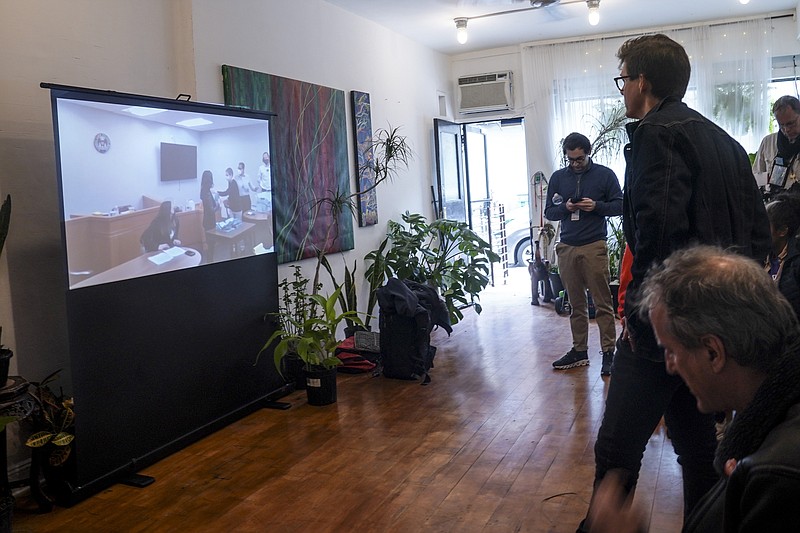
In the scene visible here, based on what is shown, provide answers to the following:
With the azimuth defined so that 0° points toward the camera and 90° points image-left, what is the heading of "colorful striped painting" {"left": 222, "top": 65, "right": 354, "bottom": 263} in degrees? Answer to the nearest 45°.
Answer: approximately 315°

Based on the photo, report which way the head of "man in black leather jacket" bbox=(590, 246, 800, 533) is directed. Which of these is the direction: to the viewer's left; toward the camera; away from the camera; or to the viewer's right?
to the viewer's left

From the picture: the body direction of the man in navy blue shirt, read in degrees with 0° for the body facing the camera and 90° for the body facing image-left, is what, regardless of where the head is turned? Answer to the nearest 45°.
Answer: approximately 0°

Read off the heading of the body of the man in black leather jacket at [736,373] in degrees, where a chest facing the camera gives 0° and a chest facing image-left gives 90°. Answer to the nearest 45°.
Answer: approximately 90°

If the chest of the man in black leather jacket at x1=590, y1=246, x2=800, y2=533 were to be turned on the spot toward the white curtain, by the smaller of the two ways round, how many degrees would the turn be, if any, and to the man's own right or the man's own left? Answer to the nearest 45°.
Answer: approximately 90° to the man's own right
